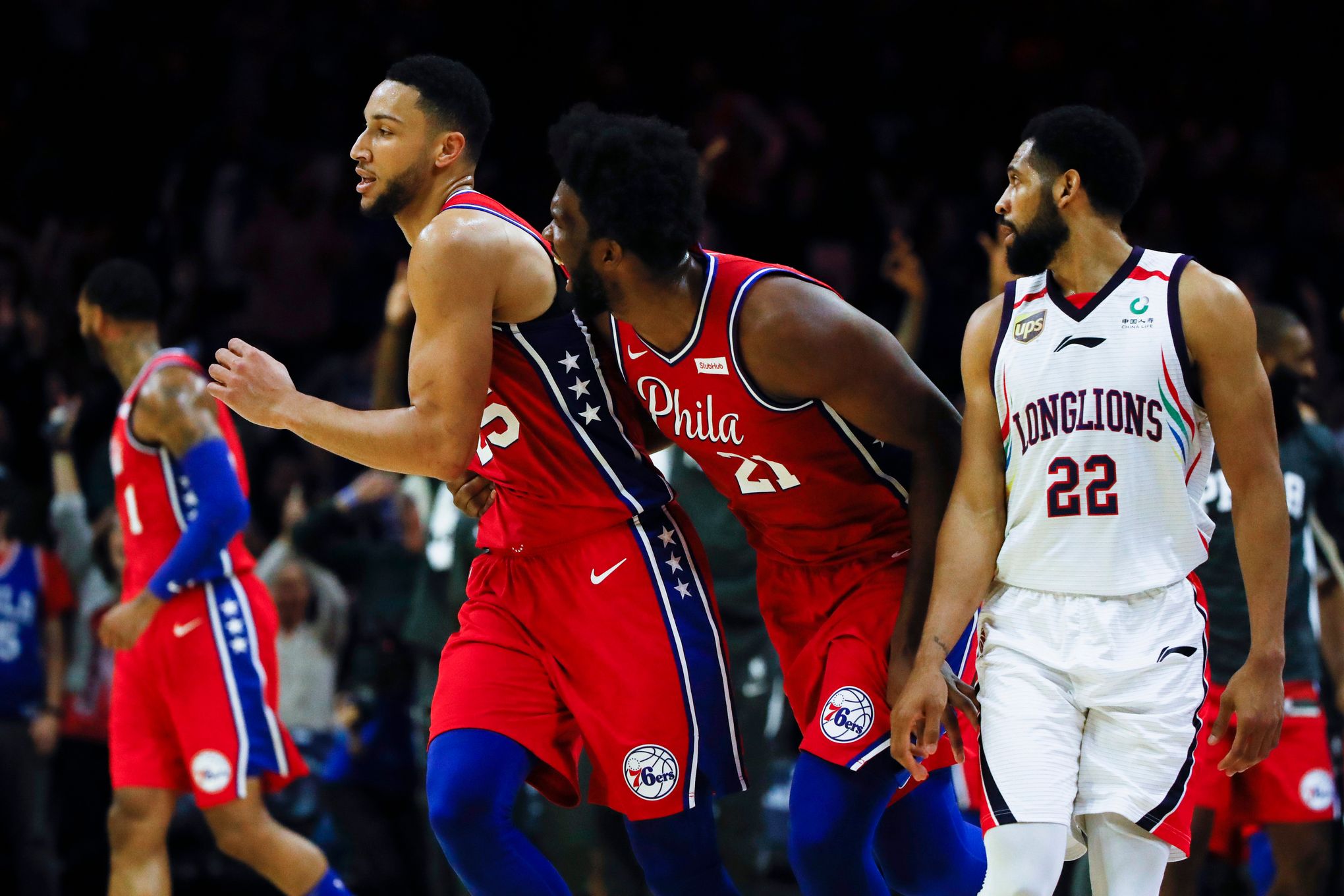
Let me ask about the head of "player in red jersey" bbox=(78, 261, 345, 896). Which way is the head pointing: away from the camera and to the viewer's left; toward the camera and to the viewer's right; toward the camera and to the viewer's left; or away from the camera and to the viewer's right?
away from the camera and to the viewer's left

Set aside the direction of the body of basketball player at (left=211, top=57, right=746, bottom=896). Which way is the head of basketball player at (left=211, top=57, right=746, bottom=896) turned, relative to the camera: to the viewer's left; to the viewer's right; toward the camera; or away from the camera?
to the viewer's left

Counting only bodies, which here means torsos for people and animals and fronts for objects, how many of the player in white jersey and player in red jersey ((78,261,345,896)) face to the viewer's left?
1

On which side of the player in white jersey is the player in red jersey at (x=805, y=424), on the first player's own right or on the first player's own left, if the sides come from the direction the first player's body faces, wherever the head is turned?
on the first player's own right

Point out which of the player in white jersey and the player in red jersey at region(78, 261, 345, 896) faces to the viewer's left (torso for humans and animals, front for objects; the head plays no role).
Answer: the player in red jersey

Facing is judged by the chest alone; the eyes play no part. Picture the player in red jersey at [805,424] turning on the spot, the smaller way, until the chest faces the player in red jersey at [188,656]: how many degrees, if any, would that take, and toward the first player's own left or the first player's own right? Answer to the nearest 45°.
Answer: approximately 90° to the first player's own right

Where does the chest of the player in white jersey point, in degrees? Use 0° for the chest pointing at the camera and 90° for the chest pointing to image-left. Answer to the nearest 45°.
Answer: approximately 0°

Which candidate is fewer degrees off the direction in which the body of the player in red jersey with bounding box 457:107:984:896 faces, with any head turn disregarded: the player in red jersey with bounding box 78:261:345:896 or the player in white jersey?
the player in red jersey

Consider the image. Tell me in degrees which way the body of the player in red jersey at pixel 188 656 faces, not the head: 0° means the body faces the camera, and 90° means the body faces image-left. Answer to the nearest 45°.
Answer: approximately 90°

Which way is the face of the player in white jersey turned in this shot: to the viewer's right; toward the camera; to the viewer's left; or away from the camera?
to the viewer's left

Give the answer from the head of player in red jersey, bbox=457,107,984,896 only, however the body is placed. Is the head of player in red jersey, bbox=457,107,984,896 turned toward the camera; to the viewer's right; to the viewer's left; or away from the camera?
to the viewer's left

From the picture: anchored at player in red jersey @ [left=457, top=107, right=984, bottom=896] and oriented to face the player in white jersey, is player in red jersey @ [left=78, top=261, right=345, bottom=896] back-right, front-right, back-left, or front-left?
back-left

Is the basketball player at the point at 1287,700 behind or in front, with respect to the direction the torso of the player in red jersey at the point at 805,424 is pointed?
behind
